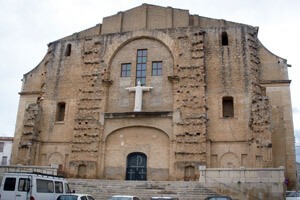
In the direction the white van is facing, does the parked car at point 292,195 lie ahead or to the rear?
ahead

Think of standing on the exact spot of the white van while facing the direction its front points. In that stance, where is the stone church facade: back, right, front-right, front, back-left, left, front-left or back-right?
front

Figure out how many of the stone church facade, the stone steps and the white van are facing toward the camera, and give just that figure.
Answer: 2

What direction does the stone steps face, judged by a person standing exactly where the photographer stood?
facing the viewer

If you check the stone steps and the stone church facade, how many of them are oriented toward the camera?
2

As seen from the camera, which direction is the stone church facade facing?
toward the camera

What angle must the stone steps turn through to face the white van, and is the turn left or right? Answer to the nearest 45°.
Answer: approximately 45° to its right

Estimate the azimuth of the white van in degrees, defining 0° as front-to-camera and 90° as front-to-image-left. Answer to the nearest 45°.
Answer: approximately 225°

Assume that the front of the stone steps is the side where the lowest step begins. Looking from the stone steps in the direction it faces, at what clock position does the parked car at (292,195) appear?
The parked car is roughly at 9 o'clock from the stone steps.

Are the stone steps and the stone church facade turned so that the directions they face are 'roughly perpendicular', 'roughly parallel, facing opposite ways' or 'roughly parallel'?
roughly parallel

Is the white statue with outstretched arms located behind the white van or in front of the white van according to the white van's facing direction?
in front
